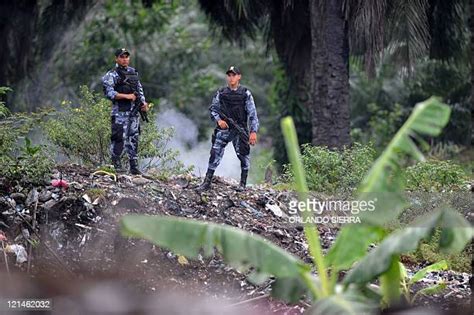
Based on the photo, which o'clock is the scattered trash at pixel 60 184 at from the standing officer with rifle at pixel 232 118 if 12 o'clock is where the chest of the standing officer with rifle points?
The scattered trash is roughly at 2 o'clock from the standing officer with rifle.

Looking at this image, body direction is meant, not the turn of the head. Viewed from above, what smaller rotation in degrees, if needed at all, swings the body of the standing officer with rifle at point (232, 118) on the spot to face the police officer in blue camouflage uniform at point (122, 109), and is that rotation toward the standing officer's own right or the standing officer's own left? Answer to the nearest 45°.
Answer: approximately 90° to the standing officer's own right

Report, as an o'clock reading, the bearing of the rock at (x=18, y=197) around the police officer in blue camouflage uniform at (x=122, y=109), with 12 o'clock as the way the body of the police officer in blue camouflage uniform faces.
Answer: The rock is roughly at 3 o'clock from the police officer in blue camouflage uniform.

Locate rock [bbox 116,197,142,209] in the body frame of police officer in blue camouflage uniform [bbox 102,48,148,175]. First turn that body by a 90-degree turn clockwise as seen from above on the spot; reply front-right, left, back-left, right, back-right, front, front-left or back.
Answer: front-left

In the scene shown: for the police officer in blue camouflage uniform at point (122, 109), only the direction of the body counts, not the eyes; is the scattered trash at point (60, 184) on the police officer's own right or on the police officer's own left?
on the police officer's own right

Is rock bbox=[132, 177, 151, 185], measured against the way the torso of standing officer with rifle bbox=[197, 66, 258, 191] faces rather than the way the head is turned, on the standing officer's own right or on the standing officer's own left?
on the standing officer's own right

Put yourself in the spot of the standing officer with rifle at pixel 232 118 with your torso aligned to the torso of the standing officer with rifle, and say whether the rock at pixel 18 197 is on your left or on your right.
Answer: on your right

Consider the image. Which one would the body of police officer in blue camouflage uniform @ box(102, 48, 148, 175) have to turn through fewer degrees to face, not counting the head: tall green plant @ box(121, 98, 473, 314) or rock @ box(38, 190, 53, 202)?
the tall green plant

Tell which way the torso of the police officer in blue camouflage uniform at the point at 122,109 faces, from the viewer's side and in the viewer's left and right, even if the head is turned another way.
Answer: facing the viewer and to the right of the viewer

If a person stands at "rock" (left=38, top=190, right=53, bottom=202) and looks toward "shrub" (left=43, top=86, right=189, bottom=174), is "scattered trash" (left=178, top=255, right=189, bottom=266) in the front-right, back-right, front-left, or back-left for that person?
back-right

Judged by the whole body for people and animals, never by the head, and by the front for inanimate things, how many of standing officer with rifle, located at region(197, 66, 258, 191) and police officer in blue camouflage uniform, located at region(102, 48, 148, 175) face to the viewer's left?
0

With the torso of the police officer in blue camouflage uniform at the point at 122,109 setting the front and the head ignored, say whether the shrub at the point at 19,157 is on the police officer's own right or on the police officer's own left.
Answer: on the police officer's own right

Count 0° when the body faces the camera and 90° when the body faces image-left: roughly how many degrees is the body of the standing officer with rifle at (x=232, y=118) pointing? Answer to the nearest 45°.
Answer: approximately 0°
